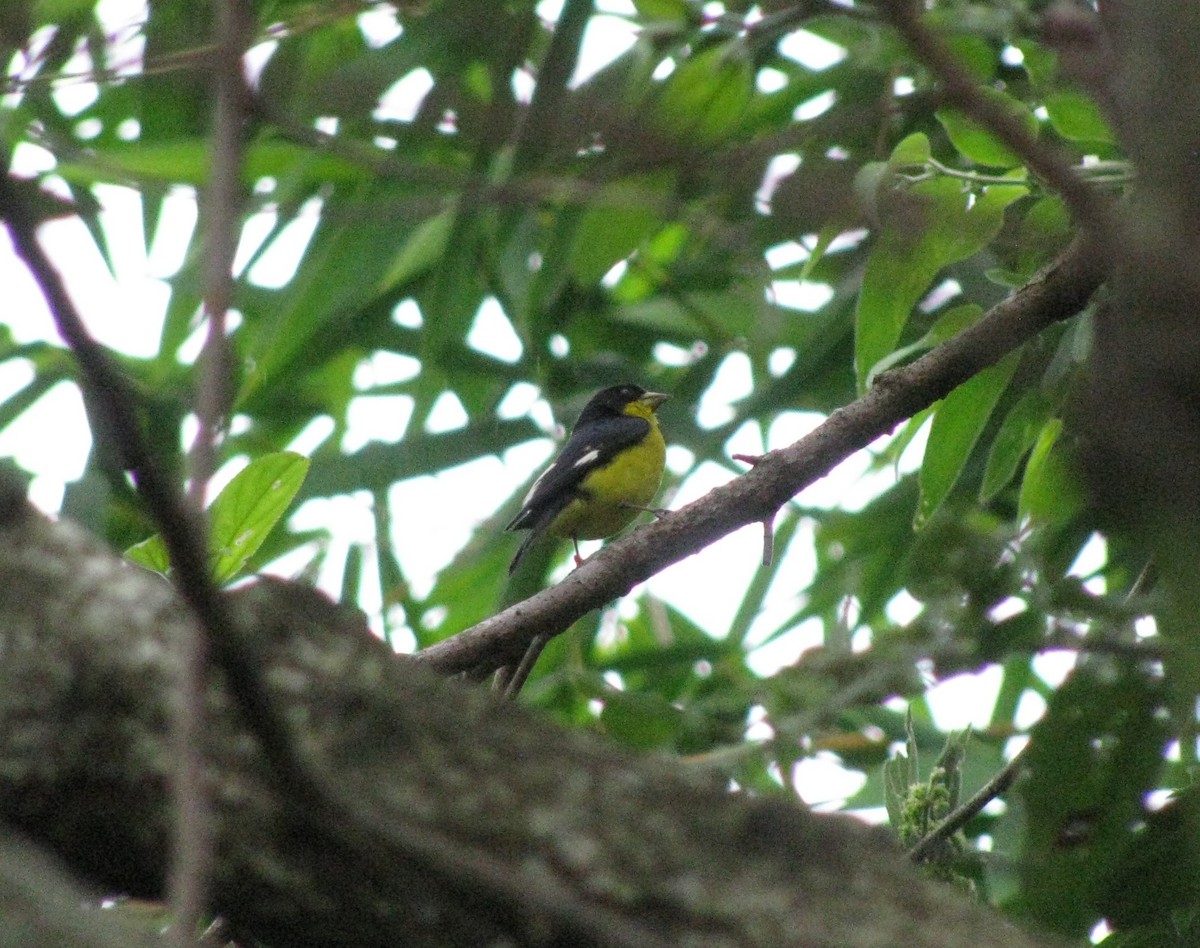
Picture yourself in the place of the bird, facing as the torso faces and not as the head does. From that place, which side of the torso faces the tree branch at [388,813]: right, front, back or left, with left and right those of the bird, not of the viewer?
right

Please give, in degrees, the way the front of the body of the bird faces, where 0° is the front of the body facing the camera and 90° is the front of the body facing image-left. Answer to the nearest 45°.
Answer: approximately 270°

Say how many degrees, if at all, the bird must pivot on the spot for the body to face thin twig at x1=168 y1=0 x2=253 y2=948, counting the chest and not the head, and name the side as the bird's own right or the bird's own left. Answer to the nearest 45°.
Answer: approximately 90° to the bird's own right
